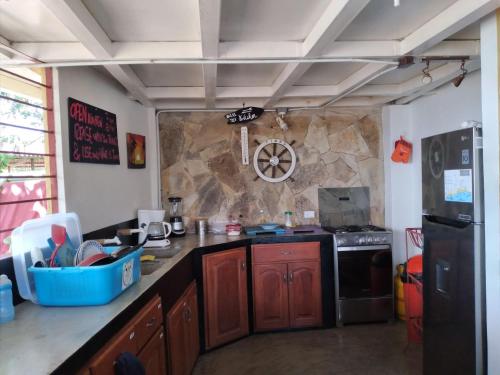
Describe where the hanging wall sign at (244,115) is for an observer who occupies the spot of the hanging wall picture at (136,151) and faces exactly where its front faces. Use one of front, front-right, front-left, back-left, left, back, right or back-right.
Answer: front-left

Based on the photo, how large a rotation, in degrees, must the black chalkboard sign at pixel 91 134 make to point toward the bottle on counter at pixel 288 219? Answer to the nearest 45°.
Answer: approximately 45° to its left

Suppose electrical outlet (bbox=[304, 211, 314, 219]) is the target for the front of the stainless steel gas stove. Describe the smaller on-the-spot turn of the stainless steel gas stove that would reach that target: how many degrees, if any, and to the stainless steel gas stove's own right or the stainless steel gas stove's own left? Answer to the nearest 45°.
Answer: approximately 135° to the stainless steel gas stove's own right

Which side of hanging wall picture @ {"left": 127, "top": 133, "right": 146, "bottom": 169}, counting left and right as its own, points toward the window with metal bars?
right

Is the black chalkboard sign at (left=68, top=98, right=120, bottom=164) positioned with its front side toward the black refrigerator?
yes

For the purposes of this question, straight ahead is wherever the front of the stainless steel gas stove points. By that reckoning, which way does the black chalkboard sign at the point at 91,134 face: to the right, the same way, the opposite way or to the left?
to the left

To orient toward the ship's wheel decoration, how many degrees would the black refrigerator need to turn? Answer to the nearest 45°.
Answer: approximately 90° to its right

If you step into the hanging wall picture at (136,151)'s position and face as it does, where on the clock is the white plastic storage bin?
The white plastic storage bin is roughly at 2 o'clock from the hanging wall picture.

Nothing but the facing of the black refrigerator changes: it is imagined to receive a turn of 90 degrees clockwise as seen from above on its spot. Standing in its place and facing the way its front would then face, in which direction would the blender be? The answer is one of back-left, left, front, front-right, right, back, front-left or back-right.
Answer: front-left

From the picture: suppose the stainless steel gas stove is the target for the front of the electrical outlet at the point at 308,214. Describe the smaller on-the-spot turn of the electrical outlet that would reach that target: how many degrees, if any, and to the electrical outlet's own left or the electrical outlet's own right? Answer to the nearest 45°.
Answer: approximately 45° to the electrical outlet's own left
